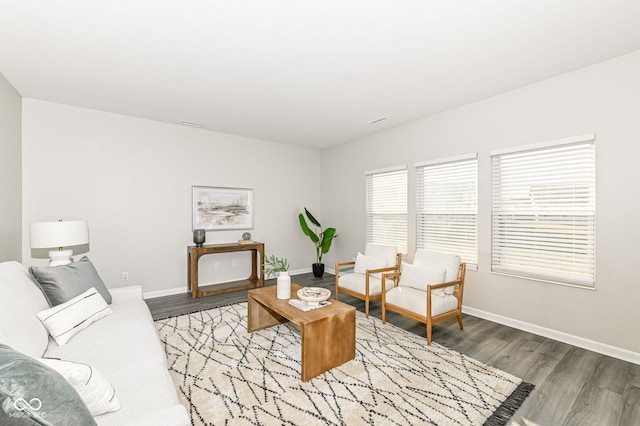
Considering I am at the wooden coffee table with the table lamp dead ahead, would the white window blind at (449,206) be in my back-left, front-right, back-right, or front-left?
back-right

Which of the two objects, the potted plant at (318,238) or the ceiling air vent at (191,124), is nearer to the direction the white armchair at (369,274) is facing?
the ceiling air vent

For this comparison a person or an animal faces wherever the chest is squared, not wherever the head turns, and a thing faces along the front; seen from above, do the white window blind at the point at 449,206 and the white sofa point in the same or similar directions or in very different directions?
very different directions

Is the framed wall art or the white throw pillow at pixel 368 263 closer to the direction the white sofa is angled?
the white throw pillow

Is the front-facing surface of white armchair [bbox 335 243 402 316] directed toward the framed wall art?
no

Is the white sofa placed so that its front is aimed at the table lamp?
no

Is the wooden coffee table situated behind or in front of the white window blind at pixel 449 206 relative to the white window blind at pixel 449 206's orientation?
in front

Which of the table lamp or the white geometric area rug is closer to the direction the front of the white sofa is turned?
the white geometric area rug

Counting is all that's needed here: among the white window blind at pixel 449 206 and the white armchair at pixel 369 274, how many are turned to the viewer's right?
0

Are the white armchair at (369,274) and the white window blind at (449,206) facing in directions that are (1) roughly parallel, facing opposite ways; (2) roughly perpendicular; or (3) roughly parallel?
roughly parallel

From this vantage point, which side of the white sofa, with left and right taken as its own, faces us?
right

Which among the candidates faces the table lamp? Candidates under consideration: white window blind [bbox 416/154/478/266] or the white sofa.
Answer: the white window blind

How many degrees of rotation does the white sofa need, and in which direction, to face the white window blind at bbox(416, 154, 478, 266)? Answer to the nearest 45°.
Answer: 0° — it already faces it

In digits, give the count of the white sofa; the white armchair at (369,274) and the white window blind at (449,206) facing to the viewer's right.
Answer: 1

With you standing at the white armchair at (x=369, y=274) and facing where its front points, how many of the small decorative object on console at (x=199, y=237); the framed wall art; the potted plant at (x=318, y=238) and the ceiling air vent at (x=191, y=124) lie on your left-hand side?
0

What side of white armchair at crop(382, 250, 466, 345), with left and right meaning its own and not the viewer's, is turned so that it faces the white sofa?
front

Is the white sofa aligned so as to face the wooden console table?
no
